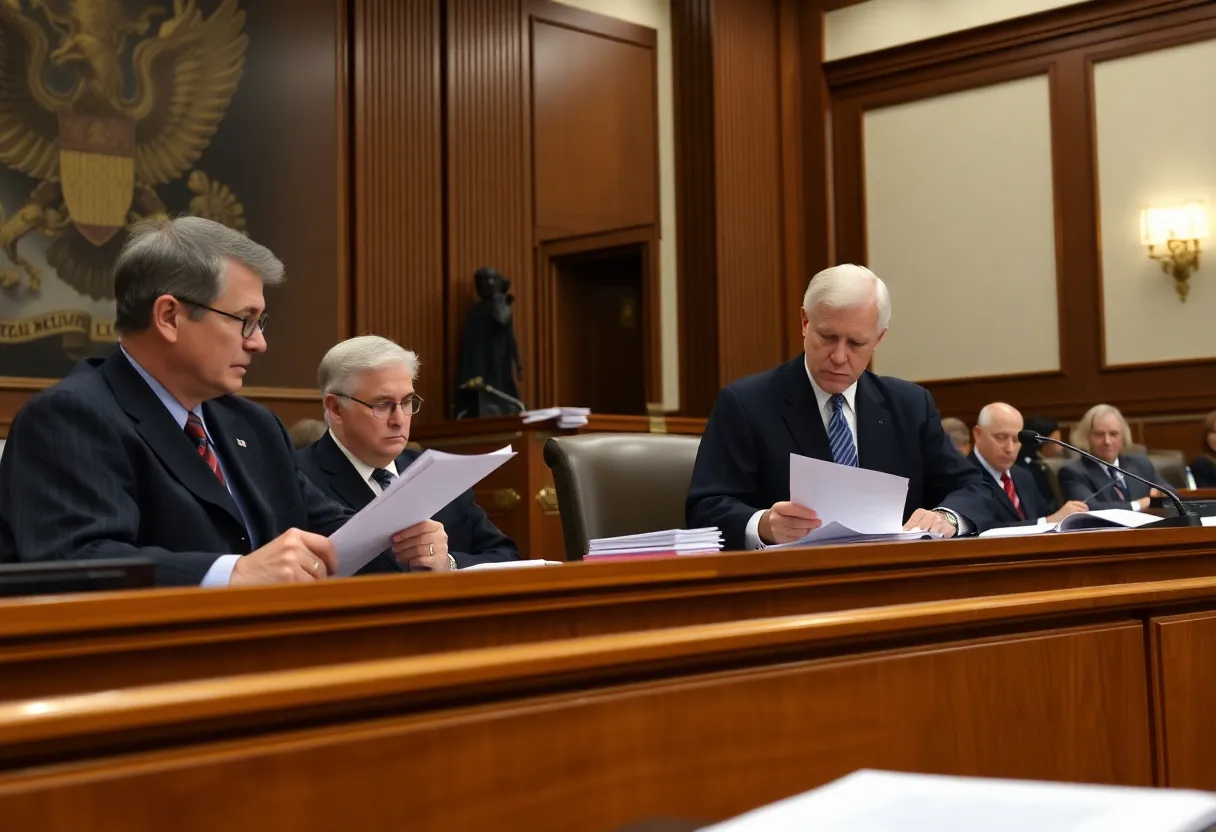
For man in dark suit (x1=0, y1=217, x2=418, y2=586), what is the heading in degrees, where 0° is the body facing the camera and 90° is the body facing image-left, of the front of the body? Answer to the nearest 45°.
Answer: approximately 315°

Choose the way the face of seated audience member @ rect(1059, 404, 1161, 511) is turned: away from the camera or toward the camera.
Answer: toward the camera

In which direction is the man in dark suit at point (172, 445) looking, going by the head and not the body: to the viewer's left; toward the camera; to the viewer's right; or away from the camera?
to the viewer's right

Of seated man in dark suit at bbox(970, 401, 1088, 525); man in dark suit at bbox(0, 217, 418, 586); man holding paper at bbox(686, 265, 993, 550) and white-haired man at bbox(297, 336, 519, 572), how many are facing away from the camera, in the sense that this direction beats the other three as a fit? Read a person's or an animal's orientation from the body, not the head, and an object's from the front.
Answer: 0

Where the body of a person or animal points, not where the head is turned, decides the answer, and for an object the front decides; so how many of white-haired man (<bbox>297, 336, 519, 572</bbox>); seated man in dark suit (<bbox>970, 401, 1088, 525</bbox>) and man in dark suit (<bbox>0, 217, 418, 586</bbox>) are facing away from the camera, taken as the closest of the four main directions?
0

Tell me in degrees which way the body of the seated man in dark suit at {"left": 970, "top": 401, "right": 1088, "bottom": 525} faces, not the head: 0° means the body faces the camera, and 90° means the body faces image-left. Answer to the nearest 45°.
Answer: approximately 315°

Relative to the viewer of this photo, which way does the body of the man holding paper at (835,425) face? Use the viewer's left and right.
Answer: facing the viewer

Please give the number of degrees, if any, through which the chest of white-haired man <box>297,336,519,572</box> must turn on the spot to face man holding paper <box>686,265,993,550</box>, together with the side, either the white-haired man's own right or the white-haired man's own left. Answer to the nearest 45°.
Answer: approximately 45° to the white-haired man's own left

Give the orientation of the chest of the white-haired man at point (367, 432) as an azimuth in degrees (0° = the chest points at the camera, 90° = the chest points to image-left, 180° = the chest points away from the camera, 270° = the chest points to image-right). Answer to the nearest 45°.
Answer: approximately 315°

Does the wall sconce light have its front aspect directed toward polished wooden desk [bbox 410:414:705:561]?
yes

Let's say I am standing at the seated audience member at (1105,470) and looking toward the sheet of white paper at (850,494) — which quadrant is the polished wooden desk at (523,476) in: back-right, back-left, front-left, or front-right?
front-right

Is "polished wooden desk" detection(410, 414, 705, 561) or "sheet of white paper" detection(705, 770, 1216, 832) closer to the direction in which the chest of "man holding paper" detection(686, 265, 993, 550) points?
the sheet of white paper

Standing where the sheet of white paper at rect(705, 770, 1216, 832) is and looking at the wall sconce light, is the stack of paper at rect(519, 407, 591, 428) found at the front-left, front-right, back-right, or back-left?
front-left

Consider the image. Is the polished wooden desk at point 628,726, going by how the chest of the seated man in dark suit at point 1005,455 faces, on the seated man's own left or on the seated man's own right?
on the seated man's own right
